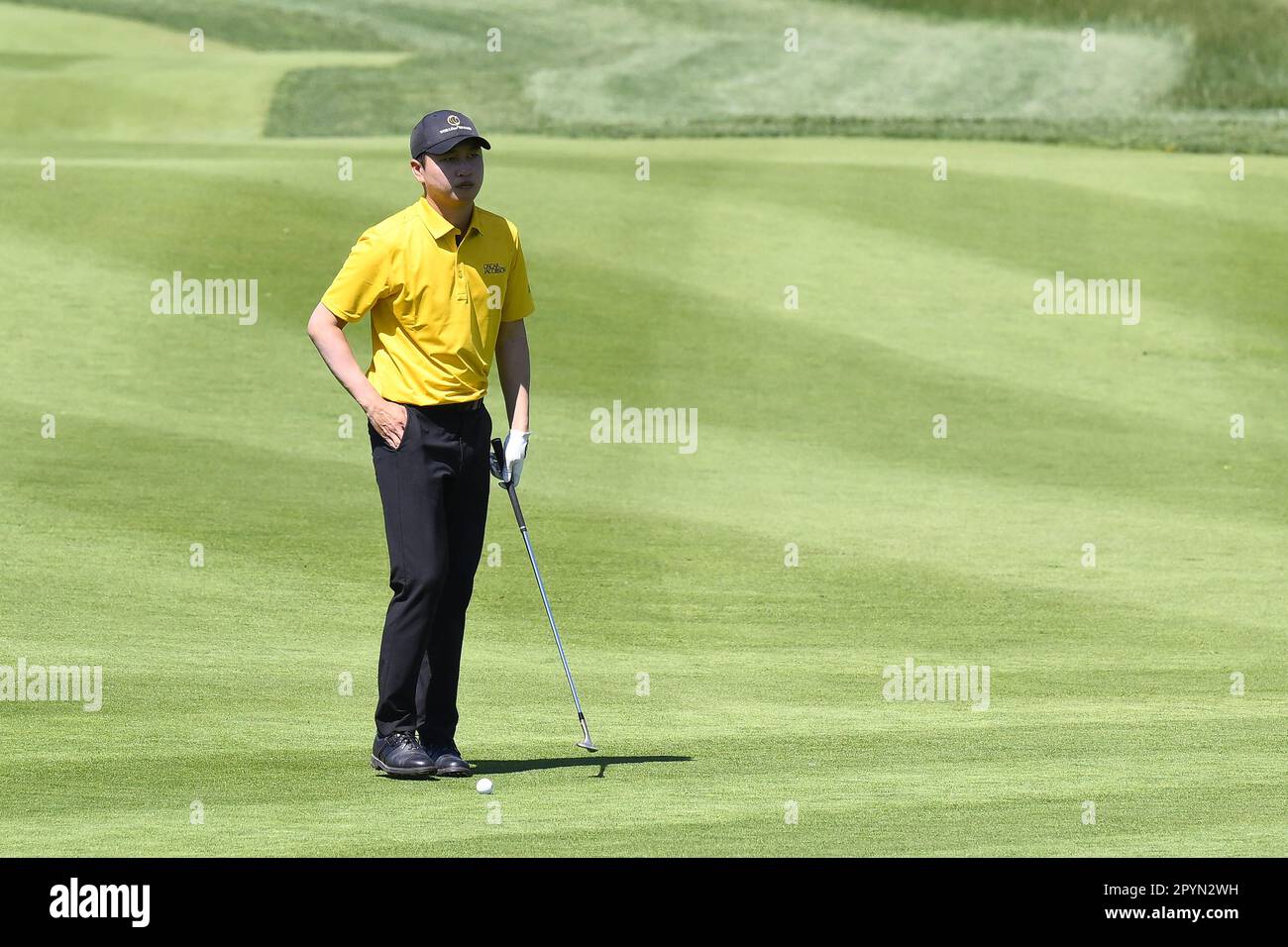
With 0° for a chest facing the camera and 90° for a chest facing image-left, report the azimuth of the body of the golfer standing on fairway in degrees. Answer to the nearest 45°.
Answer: approximately 315°
